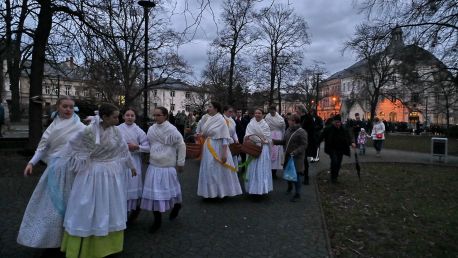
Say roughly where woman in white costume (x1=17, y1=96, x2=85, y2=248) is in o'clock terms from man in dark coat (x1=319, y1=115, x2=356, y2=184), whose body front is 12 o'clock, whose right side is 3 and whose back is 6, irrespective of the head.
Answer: The woman in white costume is roughly at 1 o'clock from the man in dark coat.

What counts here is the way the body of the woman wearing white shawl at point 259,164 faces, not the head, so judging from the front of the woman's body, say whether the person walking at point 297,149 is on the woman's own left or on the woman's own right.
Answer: on the woman's own left

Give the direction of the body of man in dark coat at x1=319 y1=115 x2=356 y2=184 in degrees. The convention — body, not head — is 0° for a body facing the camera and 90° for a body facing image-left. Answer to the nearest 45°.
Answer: approximately 0°

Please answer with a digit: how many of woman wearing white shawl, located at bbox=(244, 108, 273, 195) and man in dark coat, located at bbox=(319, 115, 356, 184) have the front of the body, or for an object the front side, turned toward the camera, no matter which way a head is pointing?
2

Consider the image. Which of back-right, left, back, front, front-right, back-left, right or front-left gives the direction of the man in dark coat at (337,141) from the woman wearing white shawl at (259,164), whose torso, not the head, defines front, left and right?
back-left

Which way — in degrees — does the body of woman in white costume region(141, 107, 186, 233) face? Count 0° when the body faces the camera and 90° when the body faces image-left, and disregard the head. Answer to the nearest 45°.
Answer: approximately 45°

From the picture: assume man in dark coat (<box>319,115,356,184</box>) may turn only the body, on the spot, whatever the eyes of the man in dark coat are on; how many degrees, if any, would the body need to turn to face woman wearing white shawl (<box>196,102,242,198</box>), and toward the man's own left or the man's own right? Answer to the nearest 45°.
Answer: approximately 45° to the man's own right

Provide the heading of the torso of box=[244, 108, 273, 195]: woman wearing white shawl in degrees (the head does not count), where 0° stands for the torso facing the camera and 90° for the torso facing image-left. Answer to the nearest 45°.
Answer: approximately 0°
